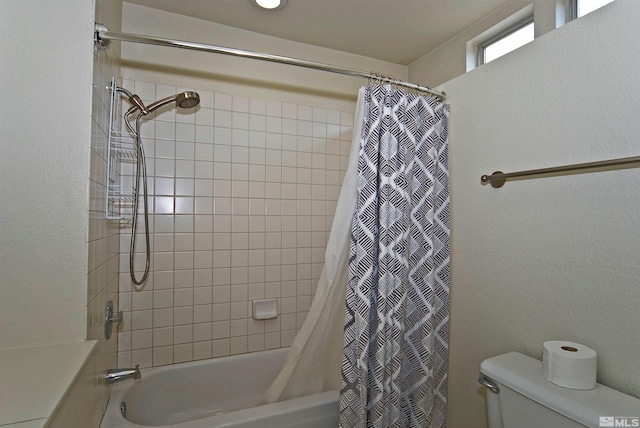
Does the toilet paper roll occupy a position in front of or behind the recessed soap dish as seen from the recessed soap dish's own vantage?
in front

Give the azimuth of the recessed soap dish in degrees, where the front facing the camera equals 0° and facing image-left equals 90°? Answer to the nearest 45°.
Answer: approximately 0°

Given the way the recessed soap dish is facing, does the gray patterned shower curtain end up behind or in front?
in front

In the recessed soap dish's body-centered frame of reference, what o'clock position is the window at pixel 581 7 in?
The window is roughly at 10 o'clock from the recessed soap dish.

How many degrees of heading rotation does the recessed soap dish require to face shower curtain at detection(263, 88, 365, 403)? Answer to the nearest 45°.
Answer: approximately 45° to its left

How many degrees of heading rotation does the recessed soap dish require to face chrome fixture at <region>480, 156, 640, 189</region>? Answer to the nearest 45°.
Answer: approximately 45° to its left
